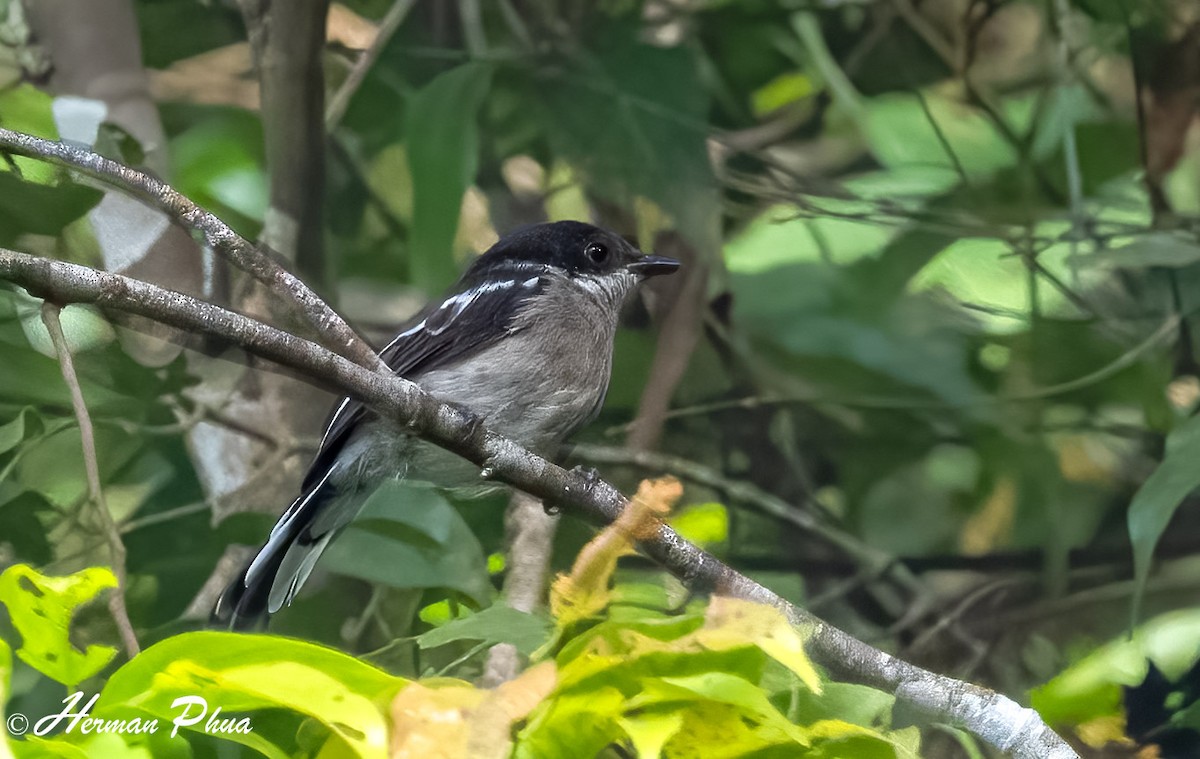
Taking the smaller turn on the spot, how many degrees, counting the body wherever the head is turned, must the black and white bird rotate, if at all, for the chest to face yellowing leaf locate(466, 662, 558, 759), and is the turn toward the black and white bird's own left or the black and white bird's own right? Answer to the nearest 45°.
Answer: approximately 90° to the black and white bird's own right

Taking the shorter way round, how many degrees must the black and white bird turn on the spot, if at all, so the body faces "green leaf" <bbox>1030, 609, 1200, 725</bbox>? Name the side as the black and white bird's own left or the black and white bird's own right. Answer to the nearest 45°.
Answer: approximately 45° to the black and white bird's own right

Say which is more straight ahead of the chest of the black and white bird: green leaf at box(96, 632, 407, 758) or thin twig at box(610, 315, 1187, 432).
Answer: the thin twig

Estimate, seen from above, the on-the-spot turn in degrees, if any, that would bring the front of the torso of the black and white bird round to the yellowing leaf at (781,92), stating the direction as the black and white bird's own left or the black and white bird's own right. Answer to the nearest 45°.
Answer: approximately 45° to the black and white bird's own left

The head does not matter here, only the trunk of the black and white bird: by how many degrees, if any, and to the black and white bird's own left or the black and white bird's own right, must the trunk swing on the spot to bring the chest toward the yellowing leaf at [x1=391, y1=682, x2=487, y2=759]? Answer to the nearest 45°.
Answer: approximately 90° to the black and white bird's own right

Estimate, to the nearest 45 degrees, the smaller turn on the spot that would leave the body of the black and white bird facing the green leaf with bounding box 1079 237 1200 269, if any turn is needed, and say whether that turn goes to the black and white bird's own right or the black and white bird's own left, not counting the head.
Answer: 0° — it already faces it

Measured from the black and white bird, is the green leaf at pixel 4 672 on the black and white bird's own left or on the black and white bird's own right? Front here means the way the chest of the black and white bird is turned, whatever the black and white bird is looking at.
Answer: on the black and white bird's own right

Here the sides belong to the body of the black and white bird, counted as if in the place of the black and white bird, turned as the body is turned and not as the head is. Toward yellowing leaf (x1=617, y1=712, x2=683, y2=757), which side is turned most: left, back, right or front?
right

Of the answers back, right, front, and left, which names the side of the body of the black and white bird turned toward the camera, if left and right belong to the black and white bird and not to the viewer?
right

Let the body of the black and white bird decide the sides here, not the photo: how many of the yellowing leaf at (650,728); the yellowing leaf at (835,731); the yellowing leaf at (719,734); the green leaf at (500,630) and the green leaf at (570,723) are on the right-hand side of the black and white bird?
5

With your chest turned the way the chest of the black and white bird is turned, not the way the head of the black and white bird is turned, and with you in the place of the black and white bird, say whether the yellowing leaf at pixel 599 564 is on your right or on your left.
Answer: on your right
